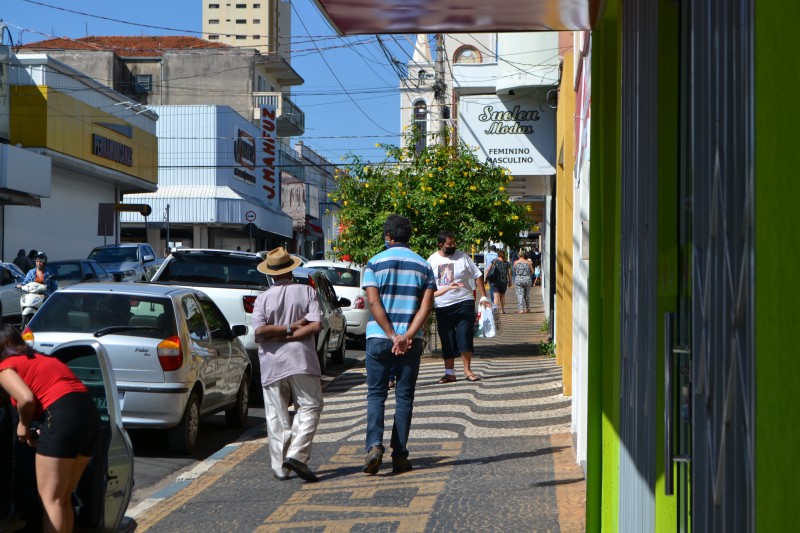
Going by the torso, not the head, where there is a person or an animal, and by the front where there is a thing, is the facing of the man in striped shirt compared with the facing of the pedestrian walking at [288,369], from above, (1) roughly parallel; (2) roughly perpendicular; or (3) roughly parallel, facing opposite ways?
roughly parallel

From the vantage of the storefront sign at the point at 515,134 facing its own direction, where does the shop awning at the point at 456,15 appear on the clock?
The shop awning is roughly at 12 o'clock from the storefront sign.

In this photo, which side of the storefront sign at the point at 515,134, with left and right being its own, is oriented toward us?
front

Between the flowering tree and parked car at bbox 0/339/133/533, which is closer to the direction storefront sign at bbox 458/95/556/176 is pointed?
the parked car

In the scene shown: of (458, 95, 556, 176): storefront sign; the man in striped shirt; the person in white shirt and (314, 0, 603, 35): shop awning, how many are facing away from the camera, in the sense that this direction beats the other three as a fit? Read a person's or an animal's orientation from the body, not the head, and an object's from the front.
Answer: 1

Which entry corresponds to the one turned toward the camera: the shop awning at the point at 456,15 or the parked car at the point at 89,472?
the shop awning

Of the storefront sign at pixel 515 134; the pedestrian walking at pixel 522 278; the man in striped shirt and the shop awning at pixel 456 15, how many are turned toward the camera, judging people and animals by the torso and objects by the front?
2

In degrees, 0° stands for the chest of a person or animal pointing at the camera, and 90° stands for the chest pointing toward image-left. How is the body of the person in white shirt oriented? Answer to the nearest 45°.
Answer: approximately 0°

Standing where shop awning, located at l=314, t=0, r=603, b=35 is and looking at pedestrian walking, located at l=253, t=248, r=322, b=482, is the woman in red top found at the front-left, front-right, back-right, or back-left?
front-left

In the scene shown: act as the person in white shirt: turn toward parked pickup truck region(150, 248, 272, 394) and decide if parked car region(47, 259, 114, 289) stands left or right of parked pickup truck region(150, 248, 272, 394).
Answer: right

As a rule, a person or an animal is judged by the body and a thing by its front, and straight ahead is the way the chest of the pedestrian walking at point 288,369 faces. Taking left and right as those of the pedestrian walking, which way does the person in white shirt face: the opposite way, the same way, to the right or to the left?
the opposite way
